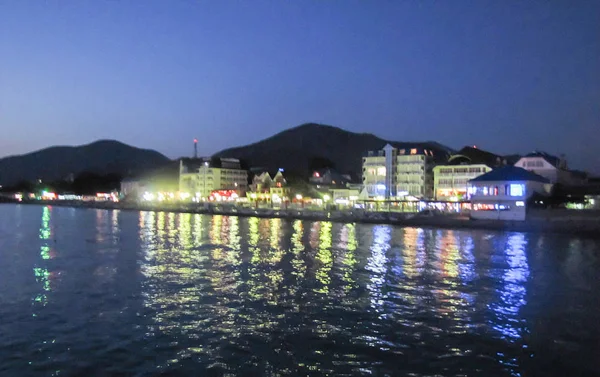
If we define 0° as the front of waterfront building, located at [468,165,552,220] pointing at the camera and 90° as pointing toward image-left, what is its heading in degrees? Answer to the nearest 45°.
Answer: approximately 0°
